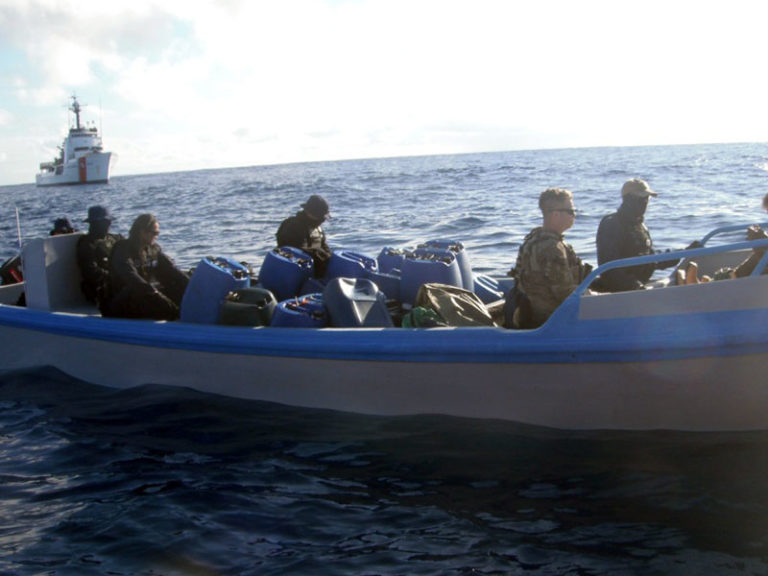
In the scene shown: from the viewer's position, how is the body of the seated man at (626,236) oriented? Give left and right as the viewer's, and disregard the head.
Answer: facing to the right of the viewer

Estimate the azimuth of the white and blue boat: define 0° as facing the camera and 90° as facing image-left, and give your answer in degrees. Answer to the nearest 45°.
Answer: approximately 270°

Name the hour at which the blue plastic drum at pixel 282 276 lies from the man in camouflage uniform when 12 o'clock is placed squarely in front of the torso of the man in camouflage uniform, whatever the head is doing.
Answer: The blue plastic drum is roughly at 7 o'clock from the man in camouflage uniform.

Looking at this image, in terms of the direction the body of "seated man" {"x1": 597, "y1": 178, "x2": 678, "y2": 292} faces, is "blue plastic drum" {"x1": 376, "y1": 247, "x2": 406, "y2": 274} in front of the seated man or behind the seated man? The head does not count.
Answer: behind

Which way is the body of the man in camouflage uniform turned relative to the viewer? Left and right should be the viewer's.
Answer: facing to the right of the viewer

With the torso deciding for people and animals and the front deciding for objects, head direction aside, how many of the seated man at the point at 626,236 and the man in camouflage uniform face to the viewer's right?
2
